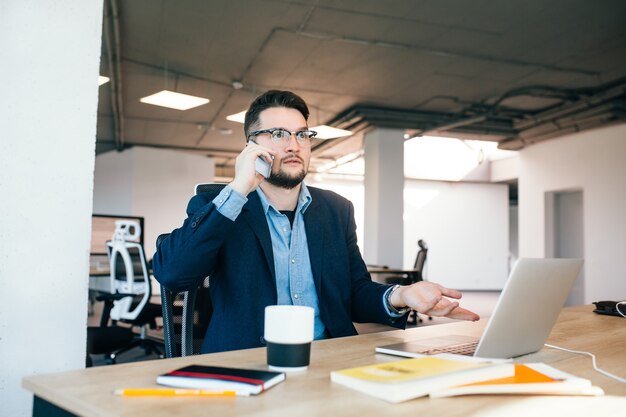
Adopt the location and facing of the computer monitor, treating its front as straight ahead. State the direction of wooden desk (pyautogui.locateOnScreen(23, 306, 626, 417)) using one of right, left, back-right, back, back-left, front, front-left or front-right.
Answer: front

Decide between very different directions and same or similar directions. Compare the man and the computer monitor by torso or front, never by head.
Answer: same or similar directions

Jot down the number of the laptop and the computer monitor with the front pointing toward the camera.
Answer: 1

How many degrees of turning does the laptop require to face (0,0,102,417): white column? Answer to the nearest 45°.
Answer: approximately 45° to its left

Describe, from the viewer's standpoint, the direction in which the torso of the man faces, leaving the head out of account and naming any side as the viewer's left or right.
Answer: facing the viewer and to the right of the viewer

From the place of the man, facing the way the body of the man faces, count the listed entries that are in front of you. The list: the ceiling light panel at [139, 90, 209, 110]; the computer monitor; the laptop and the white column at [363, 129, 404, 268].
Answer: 1

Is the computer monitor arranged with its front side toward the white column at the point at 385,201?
no

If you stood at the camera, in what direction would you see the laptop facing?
facing away from the viewer and to the left of the viewer

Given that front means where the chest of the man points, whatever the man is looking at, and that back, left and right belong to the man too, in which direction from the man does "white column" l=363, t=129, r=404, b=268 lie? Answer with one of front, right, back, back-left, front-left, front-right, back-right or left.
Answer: back-left

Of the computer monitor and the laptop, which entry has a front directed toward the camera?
the computer monitor

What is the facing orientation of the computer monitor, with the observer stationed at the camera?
facing the viewer

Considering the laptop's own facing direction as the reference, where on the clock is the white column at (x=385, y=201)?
The white column is roughly at 1 o'clock from the laptop.

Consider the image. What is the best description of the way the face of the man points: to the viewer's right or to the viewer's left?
to the viewer's right

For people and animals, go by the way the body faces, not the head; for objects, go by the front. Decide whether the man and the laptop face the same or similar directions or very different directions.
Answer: very different directions

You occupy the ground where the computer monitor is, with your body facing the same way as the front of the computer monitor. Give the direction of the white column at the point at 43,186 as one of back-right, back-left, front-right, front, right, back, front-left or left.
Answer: front

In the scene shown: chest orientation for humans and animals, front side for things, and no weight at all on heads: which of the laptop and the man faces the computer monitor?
the laptop
